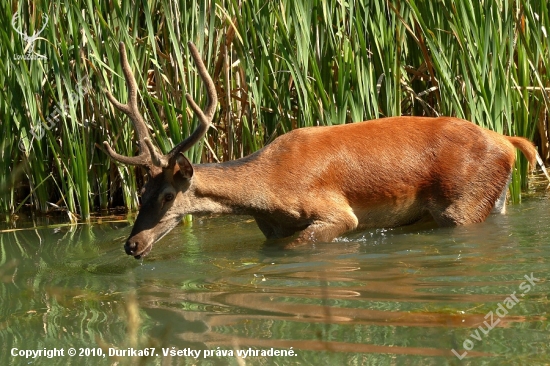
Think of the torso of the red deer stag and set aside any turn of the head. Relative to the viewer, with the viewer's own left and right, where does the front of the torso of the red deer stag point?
facing to the left of the viewer
